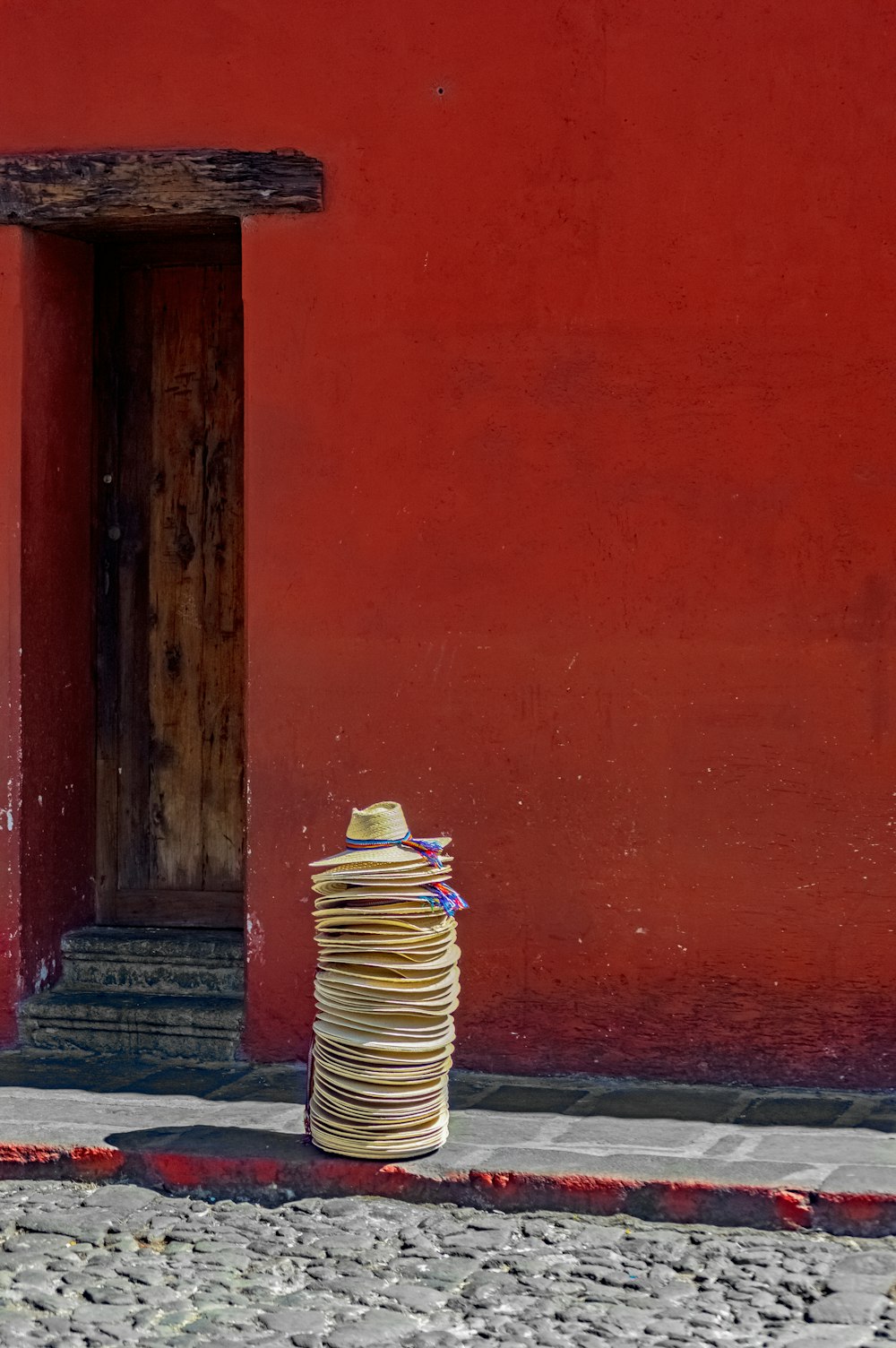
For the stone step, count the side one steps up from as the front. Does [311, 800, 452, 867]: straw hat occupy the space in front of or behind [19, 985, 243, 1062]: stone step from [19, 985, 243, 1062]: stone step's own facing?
in front

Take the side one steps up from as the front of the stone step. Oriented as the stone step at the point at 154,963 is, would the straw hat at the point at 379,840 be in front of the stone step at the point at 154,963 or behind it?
in front

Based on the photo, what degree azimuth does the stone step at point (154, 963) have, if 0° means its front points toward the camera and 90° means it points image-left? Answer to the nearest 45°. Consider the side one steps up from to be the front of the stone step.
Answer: approximately 0°

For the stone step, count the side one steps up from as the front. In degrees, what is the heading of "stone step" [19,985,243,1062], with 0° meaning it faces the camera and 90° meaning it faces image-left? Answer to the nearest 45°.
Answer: approximately 0°
